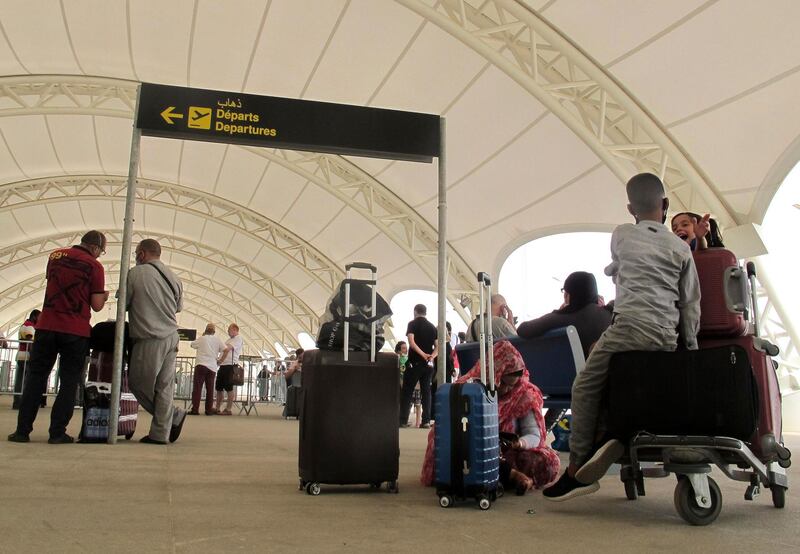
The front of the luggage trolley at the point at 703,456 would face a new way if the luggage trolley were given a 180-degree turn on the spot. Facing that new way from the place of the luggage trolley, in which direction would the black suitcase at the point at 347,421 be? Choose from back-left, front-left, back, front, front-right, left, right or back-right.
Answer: back-left

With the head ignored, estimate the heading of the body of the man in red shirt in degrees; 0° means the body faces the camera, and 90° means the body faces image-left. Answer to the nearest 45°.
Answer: approximately 225°

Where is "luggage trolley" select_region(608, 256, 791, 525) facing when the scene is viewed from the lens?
facing the viewer and to the left of the viewer

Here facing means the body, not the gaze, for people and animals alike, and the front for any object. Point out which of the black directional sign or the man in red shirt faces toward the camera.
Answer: the black directional sign

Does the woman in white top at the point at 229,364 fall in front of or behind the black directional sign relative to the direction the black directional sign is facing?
behind

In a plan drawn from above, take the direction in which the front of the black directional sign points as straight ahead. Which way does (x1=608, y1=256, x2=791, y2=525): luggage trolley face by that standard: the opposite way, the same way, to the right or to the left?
to the right

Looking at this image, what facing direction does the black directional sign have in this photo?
toward the camera

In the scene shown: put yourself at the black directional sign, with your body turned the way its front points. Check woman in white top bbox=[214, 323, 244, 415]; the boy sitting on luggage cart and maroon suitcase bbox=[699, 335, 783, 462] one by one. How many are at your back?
1

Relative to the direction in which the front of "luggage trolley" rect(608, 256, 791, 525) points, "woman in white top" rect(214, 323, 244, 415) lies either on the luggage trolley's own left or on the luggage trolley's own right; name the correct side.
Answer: on the luggage trolley's own right
